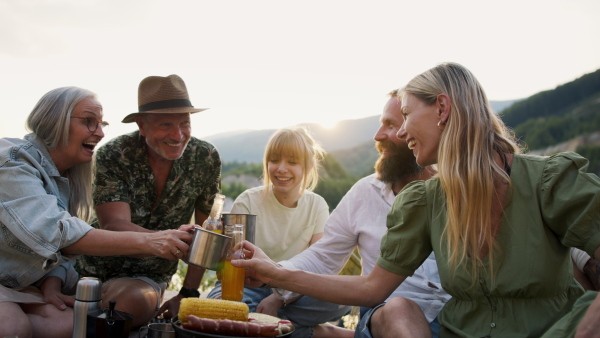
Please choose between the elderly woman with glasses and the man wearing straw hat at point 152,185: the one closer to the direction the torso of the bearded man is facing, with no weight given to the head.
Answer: the elderly woman with glasses

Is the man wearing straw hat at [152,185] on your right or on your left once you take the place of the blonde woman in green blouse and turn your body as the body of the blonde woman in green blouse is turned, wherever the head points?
on your right

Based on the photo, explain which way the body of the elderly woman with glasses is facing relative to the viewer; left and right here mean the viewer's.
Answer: facing to the right of the viewer

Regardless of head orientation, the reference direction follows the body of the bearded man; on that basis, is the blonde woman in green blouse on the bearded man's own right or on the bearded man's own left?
on the bearded man's own left

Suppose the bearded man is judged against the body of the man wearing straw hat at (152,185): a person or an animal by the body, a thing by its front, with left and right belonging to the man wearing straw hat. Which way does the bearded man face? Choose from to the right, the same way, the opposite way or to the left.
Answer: to the right

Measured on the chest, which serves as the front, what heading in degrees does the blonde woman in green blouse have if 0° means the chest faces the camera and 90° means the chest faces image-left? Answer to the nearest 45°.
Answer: approximately 45°

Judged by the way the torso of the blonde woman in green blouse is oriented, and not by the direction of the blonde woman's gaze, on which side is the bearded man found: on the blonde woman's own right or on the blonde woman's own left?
on the blonde woman's own right
